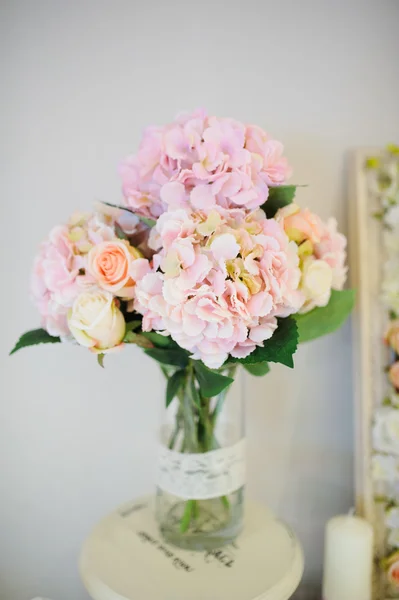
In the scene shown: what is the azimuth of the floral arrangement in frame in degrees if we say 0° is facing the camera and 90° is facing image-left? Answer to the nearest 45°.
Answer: approximately 0°
